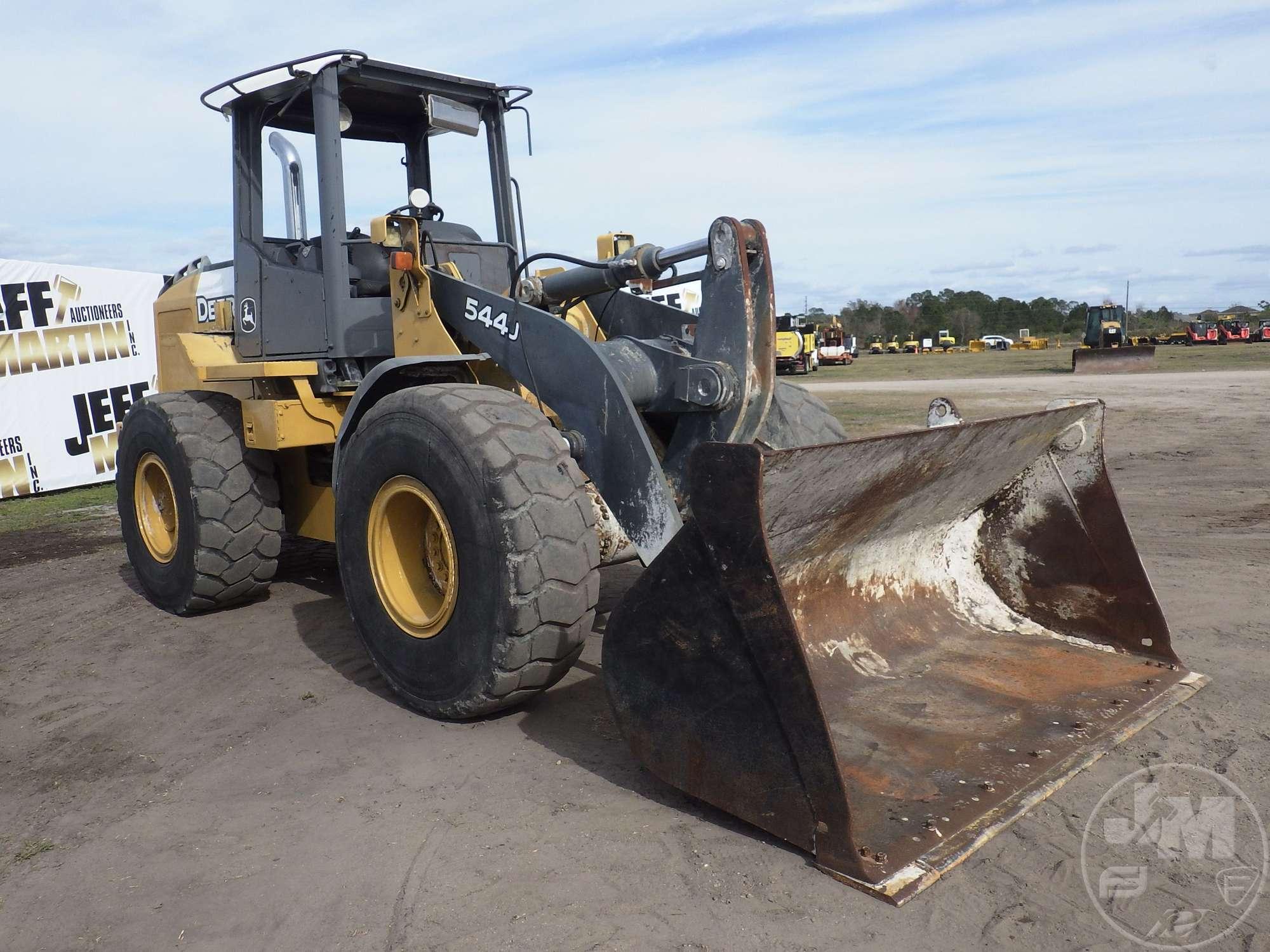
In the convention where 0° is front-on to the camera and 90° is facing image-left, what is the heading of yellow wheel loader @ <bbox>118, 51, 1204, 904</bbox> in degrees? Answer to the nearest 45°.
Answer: approximately 315°
